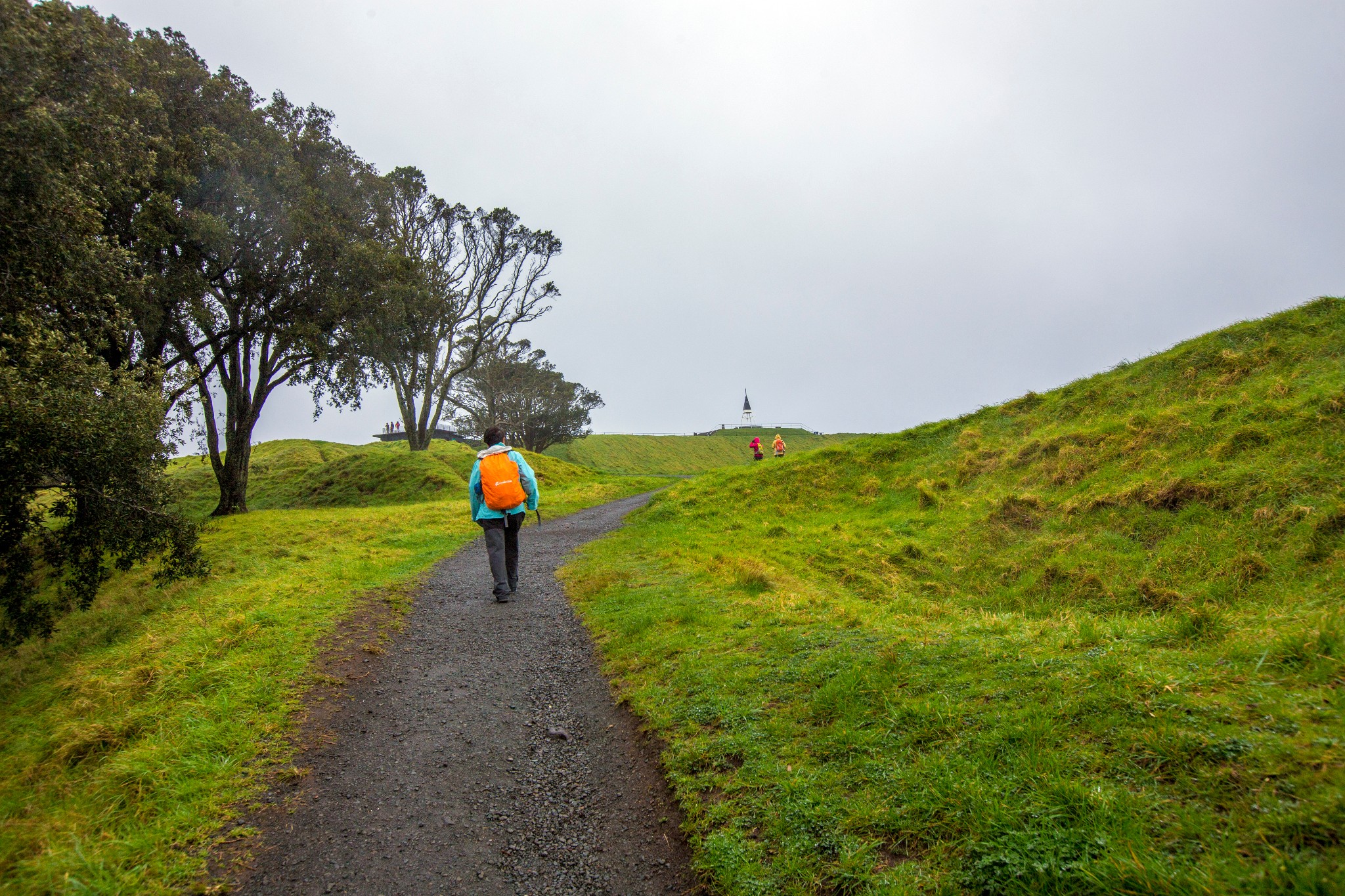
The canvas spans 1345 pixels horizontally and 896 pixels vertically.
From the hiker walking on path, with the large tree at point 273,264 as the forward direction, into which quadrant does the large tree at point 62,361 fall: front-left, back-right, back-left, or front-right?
front-left

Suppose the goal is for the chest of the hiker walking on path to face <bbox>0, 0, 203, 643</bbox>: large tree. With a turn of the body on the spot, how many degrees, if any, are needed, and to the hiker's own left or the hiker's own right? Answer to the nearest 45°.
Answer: approximately 90° to the hiker's own left

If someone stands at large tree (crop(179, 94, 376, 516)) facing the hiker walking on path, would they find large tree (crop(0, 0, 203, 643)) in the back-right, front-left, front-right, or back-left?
front-right

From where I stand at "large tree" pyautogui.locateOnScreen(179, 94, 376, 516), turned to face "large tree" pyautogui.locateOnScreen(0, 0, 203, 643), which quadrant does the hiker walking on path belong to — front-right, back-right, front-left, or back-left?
front-left

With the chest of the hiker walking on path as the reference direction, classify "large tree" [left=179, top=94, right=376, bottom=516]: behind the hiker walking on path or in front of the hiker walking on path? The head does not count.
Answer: in front

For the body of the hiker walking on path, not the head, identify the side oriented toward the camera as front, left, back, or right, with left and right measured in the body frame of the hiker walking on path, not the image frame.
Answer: back
